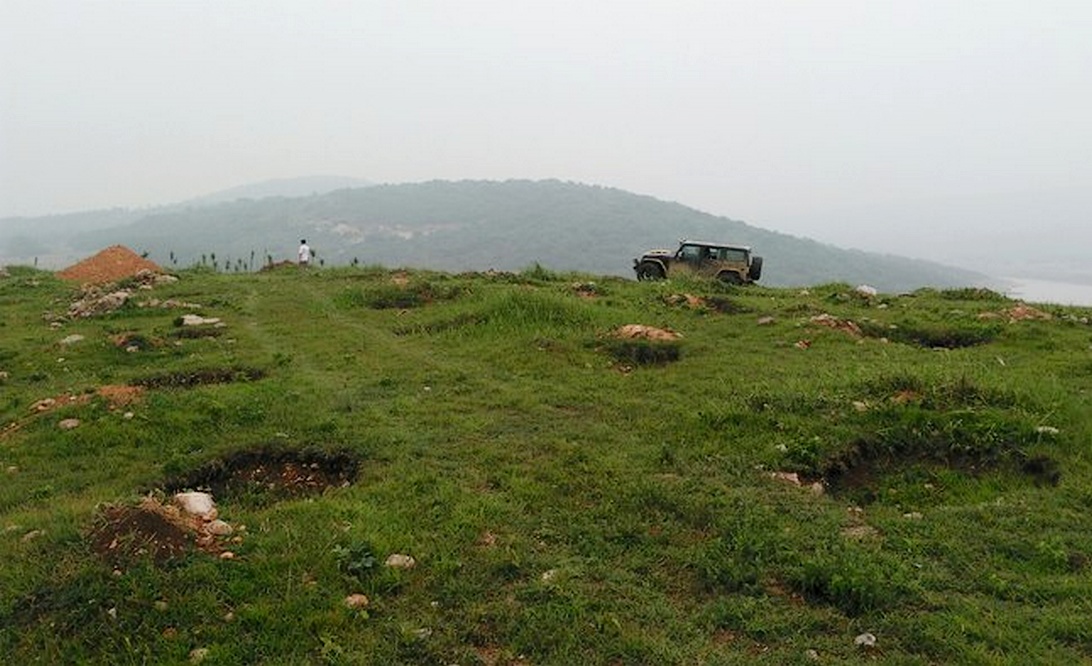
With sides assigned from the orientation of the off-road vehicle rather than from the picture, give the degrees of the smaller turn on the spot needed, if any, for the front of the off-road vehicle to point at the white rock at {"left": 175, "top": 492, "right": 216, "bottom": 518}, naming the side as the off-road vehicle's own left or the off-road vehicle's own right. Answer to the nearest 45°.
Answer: approximately 90° to the off-road vehicle's own left

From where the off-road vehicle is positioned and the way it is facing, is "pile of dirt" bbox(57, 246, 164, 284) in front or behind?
in front

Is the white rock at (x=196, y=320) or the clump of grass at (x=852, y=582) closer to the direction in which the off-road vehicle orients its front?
the white rock

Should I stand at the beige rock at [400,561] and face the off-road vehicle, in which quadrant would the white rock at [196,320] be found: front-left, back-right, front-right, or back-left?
front-left

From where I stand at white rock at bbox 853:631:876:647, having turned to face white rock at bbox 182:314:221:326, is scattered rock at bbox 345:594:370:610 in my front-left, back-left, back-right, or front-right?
front-left

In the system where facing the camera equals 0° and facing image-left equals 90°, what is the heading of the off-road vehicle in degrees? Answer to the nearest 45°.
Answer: approximately 90°

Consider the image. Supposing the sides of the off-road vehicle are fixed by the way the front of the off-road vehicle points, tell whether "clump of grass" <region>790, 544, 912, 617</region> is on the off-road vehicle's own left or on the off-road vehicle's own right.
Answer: on the off-road vehicle's own left

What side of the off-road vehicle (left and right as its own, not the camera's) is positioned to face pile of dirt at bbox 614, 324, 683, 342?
left

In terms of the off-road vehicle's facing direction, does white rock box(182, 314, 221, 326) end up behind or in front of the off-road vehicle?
in front

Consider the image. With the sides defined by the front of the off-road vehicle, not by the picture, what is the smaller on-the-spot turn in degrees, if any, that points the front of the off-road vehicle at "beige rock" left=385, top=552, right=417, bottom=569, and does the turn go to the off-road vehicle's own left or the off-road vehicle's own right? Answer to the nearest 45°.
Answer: approximately 90° to the off-road vehicle's own left

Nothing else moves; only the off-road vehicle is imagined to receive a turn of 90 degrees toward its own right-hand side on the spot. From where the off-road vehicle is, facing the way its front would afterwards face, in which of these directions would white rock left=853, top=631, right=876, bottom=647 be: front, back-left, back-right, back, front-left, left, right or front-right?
back

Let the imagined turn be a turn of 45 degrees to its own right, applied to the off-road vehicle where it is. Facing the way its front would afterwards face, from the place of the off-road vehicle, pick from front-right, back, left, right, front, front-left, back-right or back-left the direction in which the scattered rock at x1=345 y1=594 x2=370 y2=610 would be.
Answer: back-left

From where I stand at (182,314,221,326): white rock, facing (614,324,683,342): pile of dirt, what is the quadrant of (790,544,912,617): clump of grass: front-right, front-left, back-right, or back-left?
front-right

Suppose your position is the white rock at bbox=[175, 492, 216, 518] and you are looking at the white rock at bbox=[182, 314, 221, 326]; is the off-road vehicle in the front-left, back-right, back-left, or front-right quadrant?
front-right
